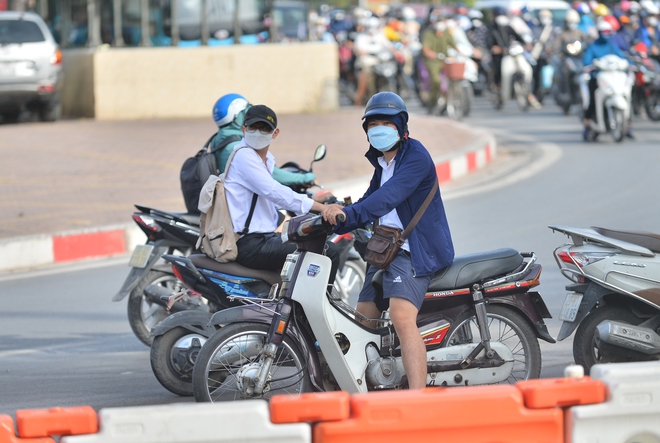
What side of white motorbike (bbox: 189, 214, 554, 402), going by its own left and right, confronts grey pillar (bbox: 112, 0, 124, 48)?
right

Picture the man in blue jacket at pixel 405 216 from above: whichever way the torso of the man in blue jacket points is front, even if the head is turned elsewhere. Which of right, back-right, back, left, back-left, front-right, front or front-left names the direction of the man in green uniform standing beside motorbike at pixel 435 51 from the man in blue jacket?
back-right

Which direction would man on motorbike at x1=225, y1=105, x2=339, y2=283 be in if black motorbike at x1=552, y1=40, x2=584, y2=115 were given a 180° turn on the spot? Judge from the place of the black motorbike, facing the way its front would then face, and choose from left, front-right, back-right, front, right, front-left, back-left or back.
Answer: back

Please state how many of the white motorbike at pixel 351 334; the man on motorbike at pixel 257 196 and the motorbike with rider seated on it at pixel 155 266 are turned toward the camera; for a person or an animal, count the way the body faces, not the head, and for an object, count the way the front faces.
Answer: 0

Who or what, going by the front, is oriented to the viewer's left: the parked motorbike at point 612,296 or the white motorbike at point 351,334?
the white motorbike

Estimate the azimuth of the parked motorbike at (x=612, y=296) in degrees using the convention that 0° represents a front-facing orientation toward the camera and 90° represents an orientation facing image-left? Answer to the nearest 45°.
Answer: approximately 225°

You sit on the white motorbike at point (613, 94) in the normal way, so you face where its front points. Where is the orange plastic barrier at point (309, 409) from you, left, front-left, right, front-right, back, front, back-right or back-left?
front

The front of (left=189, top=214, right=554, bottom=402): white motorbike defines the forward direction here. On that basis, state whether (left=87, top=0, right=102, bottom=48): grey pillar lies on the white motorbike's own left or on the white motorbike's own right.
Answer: on the white motorbike's own right

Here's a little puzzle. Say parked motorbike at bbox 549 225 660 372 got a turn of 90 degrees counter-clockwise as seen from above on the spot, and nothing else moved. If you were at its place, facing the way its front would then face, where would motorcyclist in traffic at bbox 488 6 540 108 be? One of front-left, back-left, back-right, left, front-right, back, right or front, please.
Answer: front-right

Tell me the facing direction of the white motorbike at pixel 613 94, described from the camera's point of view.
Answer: facing the viewer

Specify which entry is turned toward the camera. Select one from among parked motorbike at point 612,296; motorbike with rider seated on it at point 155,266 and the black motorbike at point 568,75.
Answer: the black motorbike

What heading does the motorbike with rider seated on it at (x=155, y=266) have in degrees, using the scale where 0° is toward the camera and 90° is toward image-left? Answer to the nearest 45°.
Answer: approximately 225°

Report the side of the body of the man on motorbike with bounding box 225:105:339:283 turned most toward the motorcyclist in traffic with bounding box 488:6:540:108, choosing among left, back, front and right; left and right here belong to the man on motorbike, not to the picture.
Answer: left

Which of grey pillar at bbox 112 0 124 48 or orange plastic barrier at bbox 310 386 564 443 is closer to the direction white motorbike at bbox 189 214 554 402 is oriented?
the grey pillar

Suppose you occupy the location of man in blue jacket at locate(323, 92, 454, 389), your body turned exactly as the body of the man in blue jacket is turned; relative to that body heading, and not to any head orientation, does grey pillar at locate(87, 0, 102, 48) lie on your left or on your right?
on your right

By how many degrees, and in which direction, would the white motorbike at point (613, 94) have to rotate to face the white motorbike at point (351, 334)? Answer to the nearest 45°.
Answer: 0° — it already faces it
